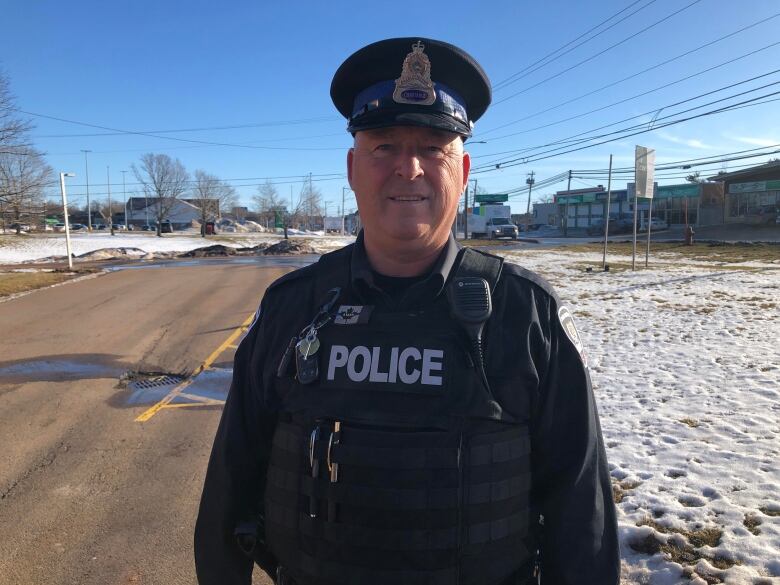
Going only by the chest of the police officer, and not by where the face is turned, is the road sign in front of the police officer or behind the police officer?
behind

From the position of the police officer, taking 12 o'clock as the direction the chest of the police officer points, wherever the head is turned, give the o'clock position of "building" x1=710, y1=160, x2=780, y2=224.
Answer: The building is roughly at 7 o'clock from the police officer.

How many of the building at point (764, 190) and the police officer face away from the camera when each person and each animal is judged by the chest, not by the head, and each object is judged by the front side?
0

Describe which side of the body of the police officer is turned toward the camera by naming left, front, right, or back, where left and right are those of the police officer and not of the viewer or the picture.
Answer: front

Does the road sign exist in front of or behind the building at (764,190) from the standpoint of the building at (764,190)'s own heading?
in front

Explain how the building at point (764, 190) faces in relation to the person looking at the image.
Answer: facing the viewer and to the left of the viewer

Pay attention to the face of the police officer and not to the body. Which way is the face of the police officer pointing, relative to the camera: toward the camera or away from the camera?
toward the camera
